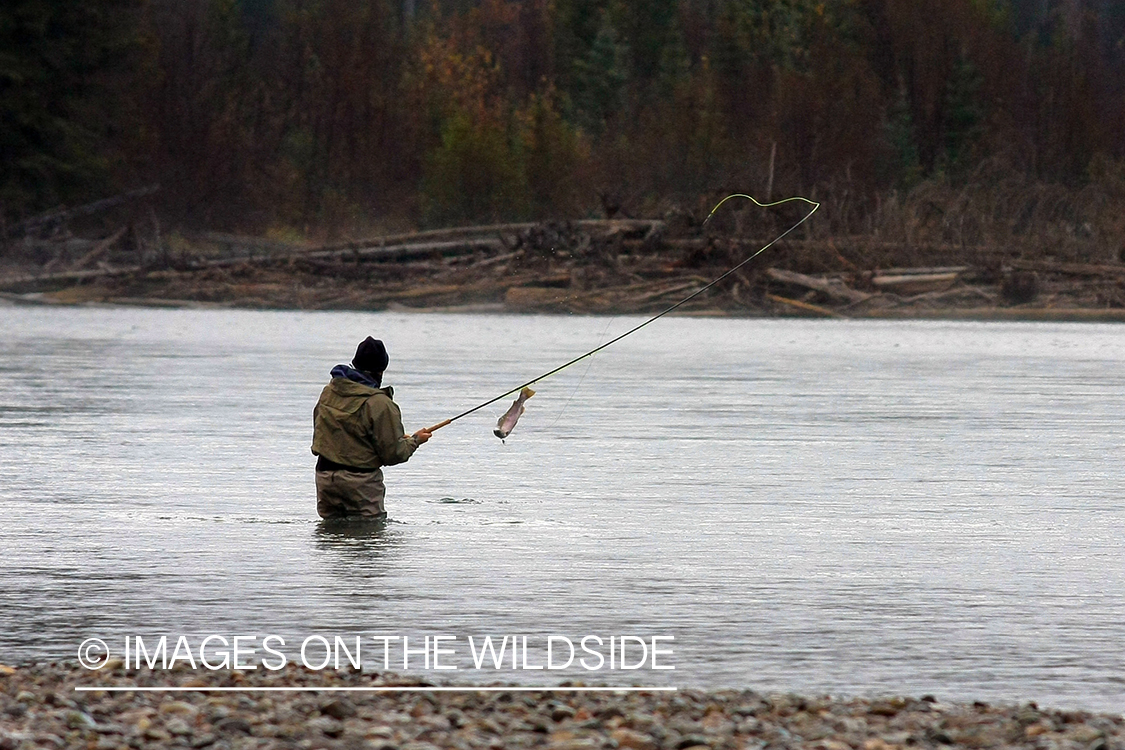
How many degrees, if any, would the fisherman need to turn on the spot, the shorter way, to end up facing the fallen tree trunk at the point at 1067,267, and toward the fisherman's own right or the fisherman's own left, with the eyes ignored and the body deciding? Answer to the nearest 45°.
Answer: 0° — they already face it

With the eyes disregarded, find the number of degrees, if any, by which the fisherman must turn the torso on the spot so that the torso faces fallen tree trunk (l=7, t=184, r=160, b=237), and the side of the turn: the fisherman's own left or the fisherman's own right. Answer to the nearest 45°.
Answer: approximately 45° to the fisherman's own left

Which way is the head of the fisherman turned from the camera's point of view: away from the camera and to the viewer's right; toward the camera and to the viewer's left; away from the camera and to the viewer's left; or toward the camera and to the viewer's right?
away from the camera and to the viewer's right

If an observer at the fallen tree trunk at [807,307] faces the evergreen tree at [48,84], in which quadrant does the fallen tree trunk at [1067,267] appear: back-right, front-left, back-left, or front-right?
back-right

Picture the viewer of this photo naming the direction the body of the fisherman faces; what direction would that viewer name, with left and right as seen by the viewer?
facing away from the viewer and to the right of the viewer
